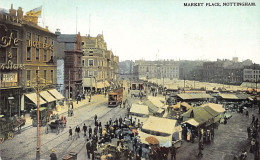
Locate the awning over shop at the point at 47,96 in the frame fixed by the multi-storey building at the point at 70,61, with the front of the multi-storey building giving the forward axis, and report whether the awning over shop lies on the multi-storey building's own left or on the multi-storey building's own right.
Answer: on the multi-storey building's own right

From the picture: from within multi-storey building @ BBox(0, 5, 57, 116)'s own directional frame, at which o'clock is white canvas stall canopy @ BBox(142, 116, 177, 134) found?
The white canvas stall canopy is roughly at 12 o'clock from the multi-storey building.

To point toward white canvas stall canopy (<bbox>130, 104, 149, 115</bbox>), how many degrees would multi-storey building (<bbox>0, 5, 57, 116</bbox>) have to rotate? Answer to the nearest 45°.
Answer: approximately 45° to its left

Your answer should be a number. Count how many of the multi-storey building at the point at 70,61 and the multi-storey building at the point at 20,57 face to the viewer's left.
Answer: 0

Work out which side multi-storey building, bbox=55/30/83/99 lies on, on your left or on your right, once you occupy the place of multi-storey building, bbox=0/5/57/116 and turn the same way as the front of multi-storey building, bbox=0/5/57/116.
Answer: on your left

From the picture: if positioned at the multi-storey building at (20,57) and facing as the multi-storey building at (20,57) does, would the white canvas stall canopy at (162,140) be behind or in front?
in front

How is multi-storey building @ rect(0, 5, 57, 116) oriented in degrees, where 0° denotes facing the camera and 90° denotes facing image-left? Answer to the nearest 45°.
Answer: approximately 315°

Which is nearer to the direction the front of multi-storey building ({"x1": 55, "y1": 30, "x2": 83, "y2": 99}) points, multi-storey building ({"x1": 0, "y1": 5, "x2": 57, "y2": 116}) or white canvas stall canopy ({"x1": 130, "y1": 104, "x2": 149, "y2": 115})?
the white canvas stall canopy

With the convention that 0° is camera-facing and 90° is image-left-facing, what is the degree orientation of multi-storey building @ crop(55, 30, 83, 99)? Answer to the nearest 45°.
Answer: approximately 315°

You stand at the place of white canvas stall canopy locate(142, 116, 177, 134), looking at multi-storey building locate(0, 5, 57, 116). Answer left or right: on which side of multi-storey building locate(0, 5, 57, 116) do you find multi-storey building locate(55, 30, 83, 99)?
right
